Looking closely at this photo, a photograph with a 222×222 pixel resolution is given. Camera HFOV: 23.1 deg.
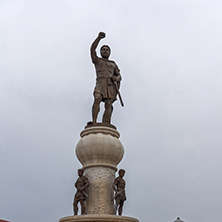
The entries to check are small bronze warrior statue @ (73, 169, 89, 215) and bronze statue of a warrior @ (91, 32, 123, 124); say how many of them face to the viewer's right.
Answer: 0

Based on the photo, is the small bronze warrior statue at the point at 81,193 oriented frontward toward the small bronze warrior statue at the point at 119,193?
no

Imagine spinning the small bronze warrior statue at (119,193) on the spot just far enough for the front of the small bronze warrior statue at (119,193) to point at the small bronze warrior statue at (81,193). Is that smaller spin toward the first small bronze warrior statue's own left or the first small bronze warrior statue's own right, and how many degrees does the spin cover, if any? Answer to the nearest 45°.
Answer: approximately 135° to the first small bronze warrior statue's own right

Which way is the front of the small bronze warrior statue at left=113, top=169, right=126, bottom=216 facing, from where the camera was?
facing the viewer and to the right of the viewer

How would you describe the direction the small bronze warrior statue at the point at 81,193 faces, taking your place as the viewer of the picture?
facing the viewer and to the left of the viewer

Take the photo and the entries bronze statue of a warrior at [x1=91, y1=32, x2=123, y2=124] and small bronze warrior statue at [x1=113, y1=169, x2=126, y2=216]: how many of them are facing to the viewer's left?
0

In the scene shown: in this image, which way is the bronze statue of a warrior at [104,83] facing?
toward the camera
